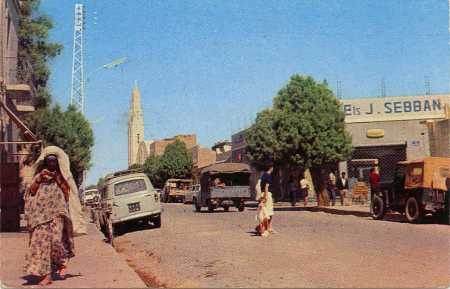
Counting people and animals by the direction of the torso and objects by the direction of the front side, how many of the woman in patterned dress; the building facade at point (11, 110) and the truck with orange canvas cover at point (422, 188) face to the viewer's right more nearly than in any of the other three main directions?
1

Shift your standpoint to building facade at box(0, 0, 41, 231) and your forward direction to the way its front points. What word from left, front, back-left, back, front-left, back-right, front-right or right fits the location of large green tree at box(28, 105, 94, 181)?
left

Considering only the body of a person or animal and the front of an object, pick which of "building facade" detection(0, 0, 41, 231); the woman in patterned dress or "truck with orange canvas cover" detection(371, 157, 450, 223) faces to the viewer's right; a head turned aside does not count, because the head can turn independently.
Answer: the building facade

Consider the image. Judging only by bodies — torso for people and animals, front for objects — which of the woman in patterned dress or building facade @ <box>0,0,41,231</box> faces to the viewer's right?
the building facade

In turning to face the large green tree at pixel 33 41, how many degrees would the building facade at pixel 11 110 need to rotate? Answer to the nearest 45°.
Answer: approximately 90° to its left

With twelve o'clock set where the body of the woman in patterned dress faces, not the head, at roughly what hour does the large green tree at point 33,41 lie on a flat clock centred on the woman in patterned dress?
The large green tree is roughly at 6 o'clock from the woman in patterned dress.

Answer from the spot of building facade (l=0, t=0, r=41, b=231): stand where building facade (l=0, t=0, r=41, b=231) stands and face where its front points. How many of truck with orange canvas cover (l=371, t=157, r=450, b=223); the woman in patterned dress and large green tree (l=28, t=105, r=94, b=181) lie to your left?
1

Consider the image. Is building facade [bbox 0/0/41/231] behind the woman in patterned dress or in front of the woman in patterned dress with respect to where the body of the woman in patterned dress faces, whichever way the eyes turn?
behind

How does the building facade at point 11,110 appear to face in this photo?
to the viewer's right

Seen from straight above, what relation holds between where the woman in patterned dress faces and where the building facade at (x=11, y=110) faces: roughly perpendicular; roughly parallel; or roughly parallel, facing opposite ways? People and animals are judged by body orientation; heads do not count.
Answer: roughly perpendicular
